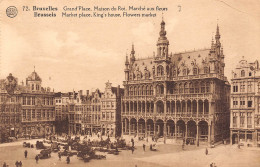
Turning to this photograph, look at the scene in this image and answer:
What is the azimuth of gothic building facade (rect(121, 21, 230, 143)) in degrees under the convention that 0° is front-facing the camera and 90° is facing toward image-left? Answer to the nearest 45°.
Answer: approximately 45°

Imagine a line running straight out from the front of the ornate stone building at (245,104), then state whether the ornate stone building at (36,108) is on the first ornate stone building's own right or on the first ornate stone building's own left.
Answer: on the first ornate stone building's own right

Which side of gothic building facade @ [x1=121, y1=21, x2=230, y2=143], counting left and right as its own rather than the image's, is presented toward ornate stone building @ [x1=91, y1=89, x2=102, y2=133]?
right

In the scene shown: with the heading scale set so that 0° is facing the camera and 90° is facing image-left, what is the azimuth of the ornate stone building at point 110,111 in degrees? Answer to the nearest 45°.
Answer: approximately 45°

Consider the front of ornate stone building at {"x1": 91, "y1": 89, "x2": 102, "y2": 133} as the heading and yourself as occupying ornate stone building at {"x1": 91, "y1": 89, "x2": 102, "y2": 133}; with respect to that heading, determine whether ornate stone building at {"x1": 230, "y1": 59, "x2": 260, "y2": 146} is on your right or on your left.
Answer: on your left

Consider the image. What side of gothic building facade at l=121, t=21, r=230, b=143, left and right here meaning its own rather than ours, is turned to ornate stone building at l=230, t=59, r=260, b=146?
left
